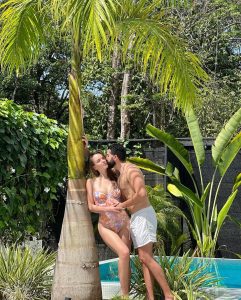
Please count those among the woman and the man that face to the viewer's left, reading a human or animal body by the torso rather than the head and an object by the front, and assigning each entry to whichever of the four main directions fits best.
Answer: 1

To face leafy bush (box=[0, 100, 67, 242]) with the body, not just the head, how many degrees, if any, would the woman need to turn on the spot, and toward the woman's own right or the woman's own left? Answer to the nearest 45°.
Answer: approximately 180°

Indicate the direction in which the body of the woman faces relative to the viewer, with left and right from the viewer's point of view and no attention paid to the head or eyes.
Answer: facing the viewer and to the right of the viewer

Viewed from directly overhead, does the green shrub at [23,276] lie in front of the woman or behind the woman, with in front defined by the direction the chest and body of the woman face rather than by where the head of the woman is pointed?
behind

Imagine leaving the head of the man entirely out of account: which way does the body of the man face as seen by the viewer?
to the viewer's left

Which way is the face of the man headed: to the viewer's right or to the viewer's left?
to the viewer's left
